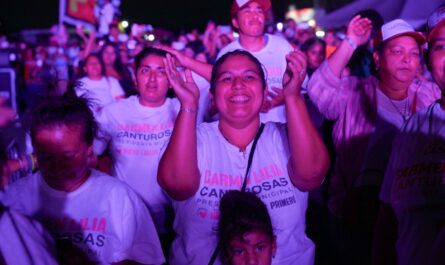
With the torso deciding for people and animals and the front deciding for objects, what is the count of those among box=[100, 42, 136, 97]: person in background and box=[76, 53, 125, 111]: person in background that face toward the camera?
2

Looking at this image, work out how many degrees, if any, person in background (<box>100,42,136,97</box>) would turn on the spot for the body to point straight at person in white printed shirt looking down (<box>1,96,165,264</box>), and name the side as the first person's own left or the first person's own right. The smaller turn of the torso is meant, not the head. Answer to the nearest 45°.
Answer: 0° — they already face them

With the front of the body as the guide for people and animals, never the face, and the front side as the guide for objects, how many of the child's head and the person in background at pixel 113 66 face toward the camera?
2

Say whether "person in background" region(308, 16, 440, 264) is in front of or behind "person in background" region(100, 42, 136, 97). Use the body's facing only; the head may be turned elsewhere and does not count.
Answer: in front

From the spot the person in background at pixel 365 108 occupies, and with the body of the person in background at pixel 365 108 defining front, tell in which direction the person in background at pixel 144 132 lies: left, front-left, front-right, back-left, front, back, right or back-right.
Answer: back-right

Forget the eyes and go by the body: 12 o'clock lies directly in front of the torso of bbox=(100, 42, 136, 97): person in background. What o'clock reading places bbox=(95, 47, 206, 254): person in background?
bbox=(95, 47, 206, 254): person in background is roughly at 12 o'clock from bbox=(100, 42, 136, 97): person in background.
